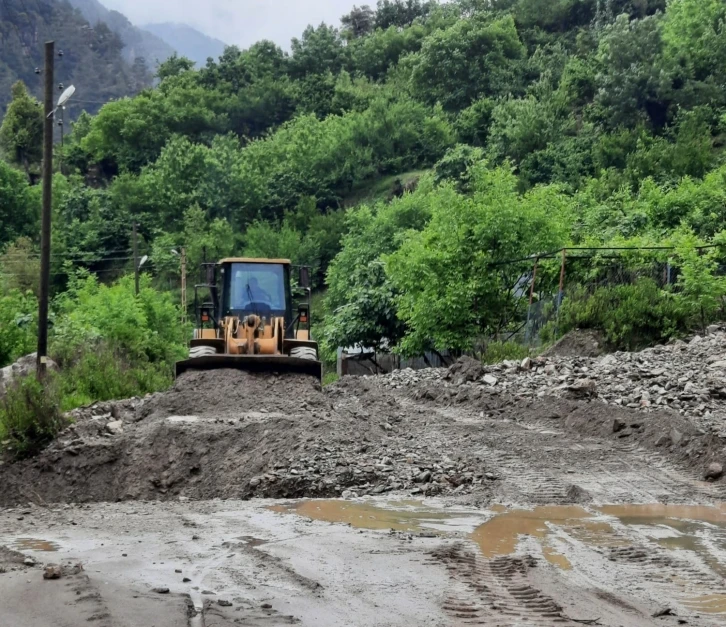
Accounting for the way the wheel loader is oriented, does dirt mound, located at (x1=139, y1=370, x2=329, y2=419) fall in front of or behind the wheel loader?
in front

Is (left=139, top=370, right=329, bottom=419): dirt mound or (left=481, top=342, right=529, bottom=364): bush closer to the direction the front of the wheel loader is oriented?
the dirt mound

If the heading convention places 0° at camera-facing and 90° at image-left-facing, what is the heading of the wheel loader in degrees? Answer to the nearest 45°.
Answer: approximately 0°

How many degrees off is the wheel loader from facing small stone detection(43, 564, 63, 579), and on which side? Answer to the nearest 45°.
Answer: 0° — it already faces it

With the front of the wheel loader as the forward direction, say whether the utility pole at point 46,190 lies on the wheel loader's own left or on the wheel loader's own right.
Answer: on the wheel loader's own right

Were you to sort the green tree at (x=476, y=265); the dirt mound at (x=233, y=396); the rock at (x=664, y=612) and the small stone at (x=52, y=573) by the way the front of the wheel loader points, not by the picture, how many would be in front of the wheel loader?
3

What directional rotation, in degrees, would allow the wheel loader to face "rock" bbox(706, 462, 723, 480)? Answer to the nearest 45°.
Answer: approximately 45° to its left

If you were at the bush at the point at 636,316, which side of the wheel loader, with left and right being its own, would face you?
left

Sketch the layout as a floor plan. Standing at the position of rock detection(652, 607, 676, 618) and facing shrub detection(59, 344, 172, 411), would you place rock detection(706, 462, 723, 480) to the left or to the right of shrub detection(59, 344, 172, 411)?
right

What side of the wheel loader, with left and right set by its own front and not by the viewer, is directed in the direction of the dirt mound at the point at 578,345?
left

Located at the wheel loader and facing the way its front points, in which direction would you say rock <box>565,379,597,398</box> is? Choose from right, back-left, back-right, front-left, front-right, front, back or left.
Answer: front-left

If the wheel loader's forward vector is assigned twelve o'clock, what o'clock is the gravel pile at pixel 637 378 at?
The gravel pile is roughly at 10 o'clock from the wheel loader.

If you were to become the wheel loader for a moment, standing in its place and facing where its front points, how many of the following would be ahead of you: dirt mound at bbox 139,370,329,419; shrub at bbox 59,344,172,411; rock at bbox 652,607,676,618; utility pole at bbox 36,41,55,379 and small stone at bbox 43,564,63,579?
3

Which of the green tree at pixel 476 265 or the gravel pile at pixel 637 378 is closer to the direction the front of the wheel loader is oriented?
the gravel pile

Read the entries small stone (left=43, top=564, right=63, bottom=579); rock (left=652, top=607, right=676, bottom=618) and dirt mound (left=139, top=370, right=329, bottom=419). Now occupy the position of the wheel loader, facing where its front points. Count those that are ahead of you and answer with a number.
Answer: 3

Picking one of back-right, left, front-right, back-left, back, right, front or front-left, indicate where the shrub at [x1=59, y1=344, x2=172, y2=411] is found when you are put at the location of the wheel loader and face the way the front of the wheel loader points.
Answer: front-right

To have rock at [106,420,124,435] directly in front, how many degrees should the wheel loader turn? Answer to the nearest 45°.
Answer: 0° — it already faces it
